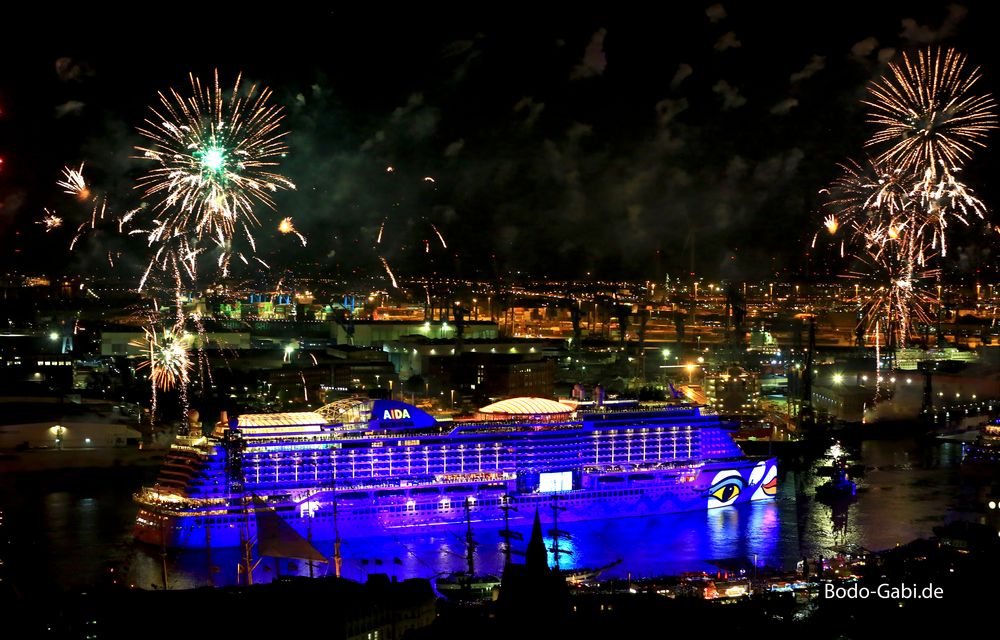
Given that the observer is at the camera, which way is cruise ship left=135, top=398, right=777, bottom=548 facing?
facing away from the viewer and to the right of the viewer

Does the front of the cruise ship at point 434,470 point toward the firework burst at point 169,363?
no

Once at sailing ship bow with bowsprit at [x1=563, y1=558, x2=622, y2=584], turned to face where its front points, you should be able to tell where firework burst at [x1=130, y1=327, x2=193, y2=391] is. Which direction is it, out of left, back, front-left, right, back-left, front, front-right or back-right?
back-left

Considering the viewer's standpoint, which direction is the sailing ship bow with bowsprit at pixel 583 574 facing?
facing to the right of the viewer

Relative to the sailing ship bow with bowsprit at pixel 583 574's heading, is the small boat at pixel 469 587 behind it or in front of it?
behind

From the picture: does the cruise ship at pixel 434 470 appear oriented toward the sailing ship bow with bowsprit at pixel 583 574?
no
